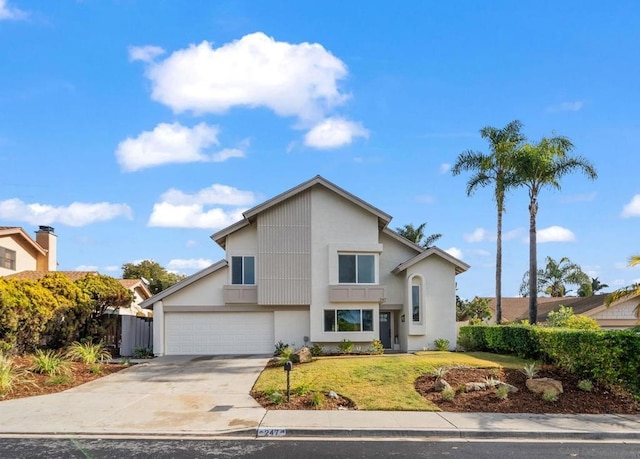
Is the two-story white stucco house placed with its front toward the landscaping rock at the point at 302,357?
yes

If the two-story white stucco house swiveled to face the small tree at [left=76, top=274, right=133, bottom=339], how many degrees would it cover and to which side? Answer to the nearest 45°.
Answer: approximately 90° to its right

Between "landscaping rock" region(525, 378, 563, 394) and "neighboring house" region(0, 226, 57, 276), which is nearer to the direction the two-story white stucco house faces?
the landscaping rock

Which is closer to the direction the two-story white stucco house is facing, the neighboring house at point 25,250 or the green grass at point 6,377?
the green grass

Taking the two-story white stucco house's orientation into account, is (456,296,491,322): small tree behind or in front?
behind

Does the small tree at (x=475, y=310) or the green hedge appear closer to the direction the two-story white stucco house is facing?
the green hedge

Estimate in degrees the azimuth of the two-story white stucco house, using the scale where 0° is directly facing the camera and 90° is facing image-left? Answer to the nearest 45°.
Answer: approximately 0°

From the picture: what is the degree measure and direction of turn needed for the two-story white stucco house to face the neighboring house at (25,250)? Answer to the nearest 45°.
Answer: approximately 135° to its right
